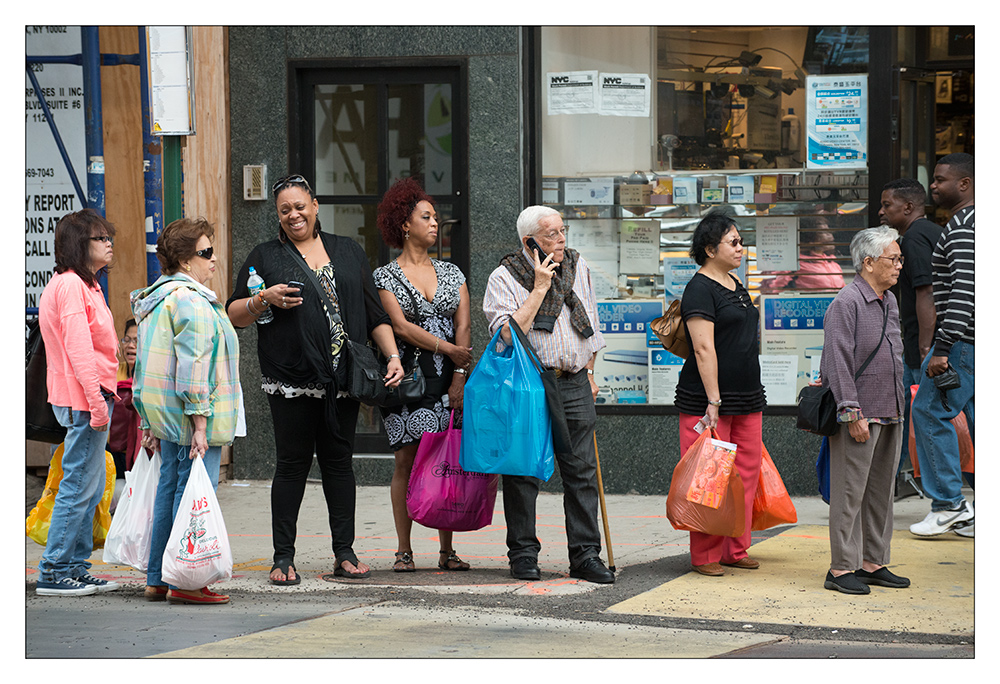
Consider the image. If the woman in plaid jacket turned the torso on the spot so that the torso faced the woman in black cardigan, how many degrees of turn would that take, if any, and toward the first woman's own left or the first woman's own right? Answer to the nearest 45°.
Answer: approximately 45° to the first woman's own left

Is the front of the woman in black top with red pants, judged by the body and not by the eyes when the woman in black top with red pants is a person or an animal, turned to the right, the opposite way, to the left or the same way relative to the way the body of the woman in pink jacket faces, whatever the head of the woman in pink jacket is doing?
to the right

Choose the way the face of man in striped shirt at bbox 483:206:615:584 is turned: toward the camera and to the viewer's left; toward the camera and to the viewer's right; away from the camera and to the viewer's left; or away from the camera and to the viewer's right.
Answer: toward the camera and to the viewer's right

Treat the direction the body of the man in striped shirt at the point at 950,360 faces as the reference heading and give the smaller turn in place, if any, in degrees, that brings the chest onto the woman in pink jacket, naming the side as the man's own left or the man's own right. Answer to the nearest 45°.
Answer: approximately 45° to the man's own left

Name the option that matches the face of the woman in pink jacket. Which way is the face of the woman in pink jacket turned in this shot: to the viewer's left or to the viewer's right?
to the viewer's right

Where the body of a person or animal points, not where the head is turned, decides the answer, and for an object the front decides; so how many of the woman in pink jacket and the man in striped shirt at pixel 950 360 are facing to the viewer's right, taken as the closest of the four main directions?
1

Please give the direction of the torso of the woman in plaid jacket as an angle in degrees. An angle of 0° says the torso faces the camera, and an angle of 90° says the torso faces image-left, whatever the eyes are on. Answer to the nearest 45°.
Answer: approximately 270°

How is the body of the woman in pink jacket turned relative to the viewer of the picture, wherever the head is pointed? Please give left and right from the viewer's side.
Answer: facing to the right of the viewer

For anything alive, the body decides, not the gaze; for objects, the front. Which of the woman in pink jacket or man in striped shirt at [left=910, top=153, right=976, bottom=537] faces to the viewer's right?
the woman in pink jacket

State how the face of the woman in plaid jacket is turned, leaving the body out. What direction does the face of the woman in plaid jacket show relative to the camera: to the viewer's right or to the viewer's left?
to the viewer's right

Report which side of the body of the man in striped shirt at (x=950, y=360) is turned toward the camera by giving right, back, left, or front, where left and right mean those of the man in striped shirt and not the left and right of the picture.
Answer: left

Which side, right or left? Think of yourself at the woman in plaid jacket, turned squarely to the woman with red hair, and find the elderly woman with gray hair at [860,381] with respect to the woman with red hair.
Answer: right
